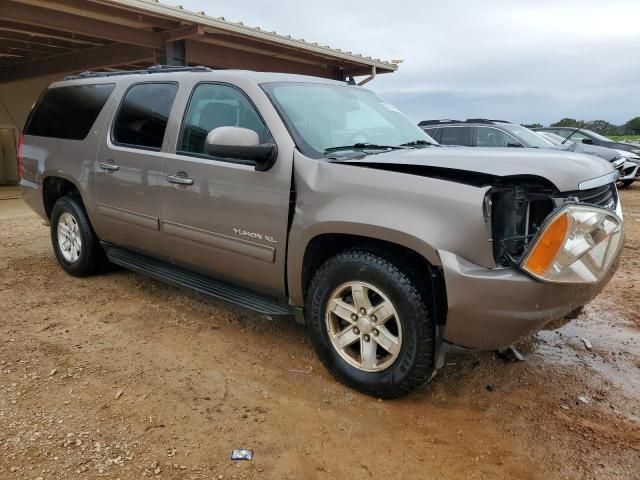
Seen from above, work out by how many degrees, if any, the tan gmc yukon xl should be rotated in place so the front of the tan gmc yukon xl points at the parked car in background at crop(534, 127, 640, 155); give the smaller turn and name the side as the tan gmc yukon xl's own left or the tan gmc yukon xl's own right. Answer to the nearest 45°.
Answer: approximately 90° to the tan gmc yukon xl's own left

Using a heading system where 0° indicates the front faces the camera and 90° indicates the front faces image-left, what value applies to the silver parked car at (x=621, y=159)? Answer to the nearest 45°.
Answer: approximately 315°

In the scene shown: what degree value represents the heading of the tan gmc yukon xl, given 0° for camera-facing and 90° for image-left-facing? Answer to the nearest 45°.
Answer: approximately 315°

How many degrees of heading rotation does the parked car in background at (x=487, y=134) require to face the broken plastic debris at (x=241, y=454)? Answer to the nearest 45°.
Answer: approximately 45° to its right

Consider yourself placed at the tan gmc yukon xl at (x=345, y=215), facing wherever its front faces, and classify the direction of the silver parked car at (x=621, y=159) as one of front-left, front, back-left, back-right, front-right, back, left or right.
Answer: left
